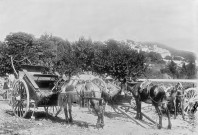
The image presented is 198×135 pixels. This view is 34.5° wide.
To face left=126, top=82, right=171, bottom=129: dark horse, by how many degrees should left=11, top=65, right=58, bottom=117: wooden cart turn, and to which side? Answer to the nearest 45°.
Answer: approximately 45° to its left

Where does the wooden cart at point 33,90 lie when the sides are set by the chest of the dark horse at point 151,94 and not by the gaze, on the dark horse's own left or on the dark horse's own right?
on the dark horse's own left

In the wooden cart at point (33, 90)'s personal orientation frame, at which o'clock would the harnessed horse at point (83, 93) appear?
The harnessed horse is roughly at 12 o'clock from the wooden cart.

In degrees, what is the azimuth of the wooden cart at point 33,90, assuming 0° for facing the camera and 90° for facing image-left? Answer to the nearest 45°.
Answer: approximately 315°

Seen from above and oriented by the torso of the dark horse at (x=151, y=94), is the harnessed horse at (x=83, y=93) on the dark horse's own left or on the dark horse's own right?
on the dark horse's own left

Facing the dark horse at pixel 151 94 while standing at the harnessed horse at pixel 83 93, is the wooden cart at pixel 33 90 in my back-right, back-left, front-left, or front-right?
back-left
